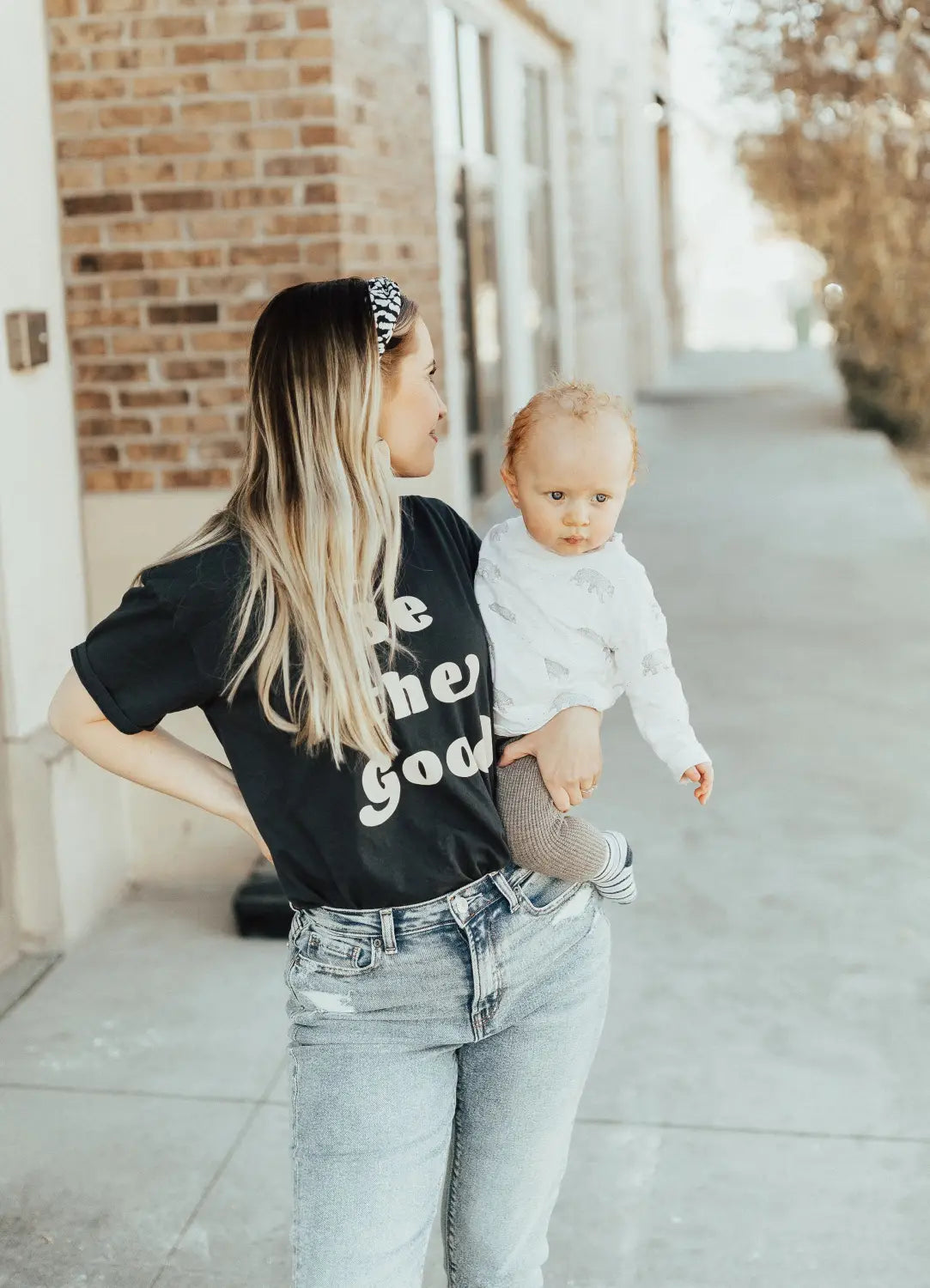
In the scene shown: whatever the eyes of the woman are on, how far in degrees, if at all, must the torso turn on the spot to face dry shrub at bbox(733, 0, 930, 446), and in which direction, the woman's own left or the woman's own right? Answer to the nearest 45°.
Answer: approximately 135° to the woman's own left

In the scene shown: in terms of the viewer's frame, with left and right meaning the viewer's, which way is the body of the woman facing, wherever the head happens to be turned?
facing the viewer and to the right of the viewer

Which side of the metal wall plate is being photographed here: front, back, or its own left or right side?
front
